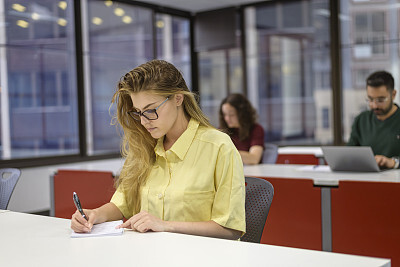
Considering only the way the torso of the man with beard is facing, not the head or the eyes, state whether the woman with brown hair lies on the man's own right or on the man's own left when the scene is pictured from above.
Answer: on the man's own right

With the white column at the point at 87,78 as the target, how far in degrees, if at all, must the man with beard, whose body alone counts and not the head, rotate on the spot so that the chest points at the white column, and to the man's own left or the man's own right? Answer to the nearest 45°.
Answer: approximately 90° to the man's own right

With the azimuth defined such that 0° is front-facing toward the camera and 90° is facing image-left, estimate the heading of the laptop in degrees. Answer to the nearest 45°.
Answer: approximately 180°

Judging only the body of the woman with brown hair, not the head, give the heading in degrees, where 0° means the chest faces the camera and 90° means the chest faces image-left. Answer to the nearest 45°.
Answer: approximately 45°

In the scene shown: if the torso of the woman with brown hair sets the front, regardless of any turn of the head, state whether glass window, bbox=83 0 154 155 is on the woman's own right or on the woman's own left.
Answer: on the woman's own right

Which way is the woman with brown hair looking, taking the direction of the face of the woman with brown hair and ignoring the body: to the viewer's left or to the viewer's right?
to the viewer's left

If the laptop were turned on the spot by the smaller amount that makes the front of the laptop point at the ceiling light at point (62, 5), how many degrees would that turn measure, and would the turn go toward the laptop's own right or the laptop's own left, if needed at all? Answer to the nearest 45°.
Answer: approximately 45° to the laptop's own left

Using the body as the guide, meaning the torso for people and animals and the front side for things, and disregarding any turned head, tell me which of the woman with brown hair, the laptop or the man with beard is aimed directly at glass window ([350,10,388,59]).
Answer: the laptop
